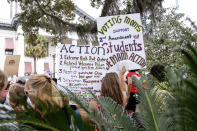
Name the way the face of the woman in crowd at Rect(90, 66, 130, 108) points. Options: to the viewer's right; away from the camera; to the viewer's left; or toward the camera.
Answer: away from the camera

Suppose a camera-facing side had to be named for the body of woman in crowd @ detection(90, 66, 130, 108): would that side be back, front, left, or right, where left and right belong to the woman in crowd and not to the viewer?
back
